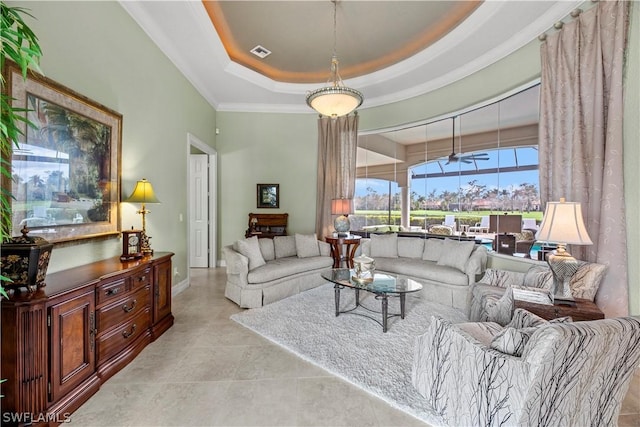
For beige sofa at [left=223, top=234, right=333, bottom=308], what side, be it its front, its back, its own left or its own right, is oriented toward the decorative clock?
right

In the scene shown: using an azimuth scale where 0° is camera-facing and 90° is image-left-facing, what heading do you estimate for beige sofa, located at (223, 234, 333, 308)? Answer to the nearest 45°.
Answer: approximately 315°

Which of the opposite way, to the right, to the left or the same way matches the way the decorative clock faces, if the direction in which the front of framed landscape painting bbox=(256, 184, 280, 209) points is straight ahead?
to the left

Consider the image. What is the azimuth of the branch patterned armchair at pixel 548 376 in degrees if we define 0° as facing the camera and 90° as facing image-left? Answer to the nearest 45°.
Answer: approximately 135°

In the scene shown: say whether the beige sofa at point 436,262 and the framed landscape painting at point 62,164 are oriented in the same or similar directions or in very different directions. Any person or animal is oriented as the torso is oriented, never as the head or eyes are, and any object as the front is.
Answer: very different directions

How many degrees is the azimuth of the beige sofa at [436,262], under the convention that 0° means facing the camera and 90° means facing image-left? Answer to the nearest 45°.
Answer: approximately 45°

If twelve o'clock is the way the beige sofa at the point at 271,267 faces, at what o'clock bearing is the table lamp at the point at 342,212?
The table lamp is roughly at 9 o'clock from the beige sofa.

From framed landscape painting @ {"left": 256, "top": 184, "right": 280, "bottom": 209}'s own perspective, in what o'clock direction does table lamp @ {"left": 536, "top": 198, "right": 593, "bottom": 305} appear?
The table lamp is roughly at 11 o'clock from the framed landscape painting.

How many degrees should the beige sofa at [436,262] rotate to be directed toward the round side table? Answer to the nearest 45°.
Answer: approximately 45° to its right

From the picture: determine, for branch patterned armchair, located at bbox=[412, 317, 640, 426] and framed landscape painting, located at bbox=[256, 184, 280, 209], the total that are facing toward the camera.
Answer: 1

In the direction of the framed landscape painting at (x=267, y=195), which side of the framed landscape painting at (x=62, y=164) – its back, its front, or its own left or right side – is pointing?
left
